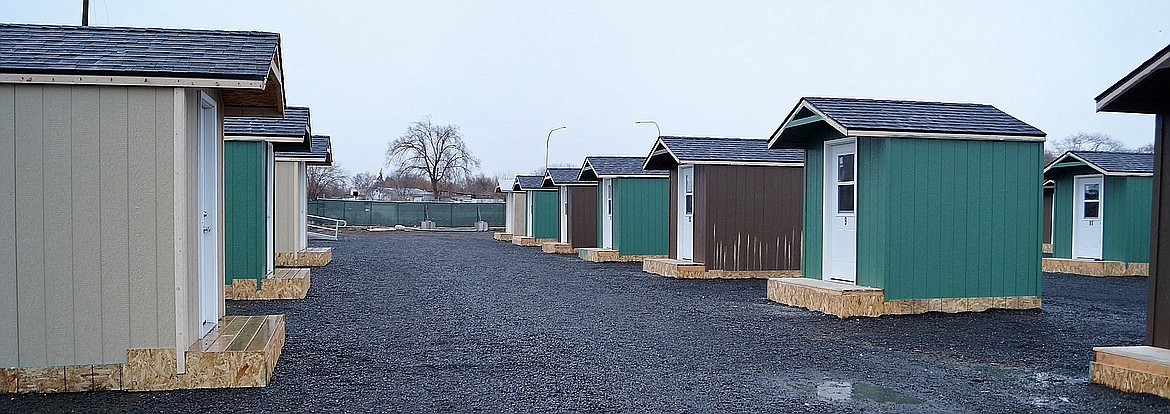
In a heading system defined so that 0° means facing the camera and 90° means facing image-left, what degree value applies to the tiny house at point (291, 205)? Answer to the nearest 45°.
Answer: approximately 270°

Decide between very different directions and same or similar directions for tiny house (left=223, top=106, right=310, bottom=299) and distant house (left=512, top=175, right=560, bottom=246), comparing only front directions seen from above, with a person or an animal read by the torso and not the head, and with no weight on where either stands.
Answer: very different directions

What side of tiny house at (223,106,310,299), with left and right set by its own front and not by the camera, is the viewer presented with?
right

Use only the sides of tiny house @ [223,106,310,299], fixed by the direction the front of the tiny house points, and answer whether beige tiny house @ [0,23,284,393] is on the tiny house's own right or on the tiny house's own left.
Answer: on the tiny house's own right

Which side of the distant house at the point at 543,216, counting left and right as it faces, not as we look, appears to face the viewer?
left

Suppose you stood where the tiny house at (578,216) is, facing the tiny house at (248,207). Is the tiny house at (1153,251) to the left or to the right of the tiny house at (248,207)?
left

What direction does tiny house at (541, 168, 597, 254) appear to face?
to the viewer's left

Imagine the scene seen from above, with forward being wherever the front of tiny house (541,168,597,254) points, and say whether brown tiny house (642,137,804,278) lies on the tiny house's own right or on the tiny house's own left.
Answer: on the tiny house's own left

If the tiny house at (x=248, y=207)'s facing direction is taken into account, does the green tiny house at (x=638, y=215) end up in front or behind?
in front

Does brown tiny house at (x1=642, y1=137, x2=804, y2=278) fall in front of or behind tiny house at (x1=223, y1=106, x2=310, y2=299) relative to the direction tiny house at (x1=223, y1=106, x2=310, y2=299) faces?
in front

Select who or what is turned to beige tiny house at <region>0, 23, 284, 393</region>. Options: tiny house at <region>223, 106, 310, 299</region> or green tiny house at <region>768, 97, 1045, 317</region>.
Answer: the green tiny house

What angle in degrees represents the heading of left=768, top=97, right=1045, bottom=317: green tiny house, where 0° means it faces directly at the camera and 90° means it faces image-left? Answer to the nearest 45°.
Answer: approximately 45°
